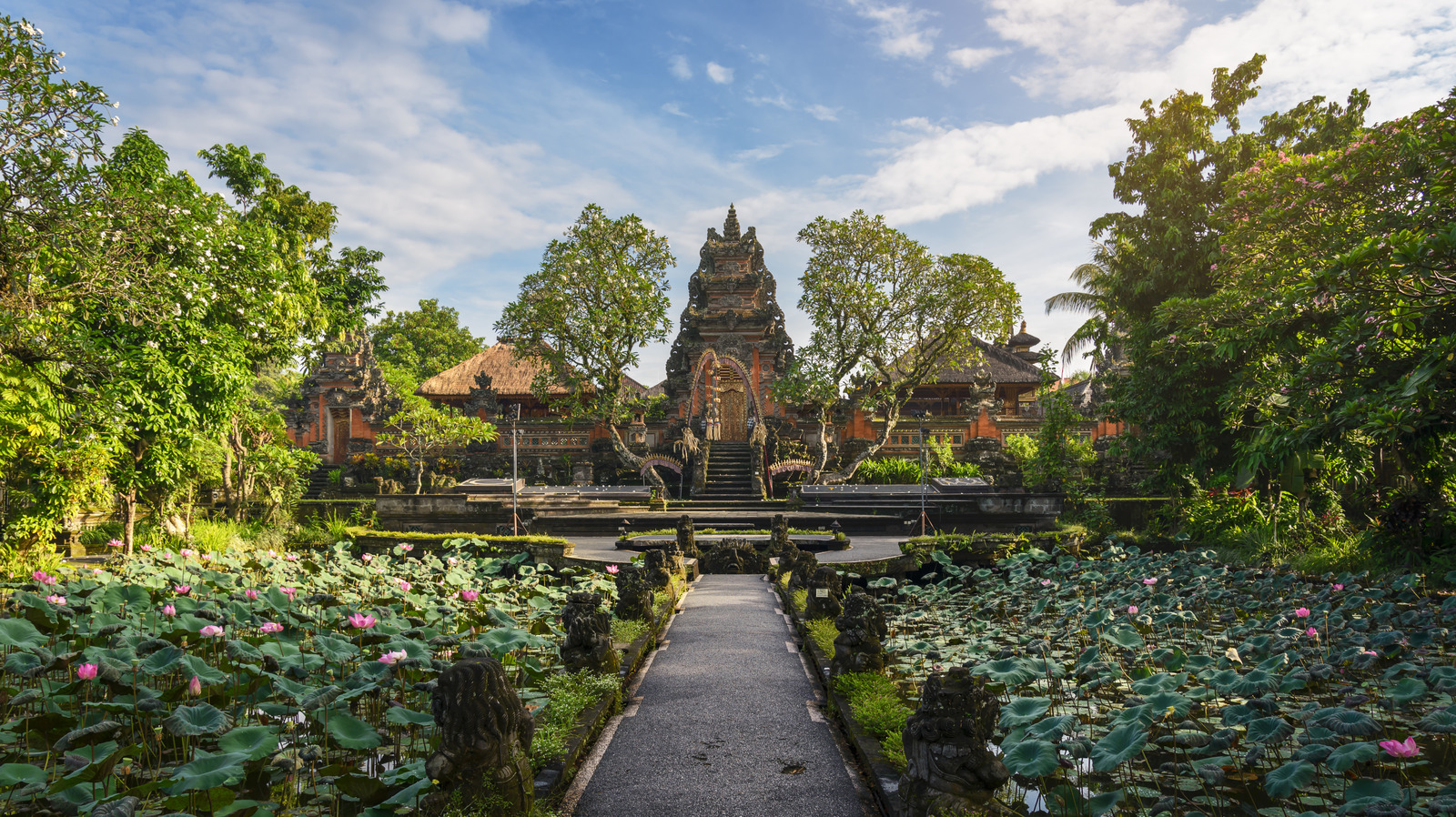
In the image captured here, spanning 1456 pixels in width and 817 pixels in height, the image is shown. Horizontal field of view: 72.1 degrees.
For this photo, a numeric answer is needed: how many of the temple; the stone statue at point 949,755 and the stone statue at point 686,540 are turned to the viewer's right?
1

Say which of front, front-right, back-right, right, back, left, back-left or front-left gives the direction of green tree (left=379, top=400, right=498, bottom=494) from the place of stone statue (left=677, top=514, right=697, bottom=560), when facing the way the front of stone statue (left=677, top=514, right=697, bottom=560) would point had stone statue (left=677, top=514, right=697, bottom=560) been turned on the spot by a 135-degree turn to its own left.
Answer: left

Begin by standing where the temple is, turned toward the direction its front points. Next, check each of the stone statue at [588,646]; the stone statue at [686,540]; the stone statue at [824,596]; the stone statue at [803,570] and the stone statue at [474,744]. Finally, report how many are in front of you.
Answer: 5

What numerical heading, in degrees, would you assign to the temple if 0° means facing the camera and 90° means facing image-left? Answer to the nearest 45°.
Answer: approximately 0°

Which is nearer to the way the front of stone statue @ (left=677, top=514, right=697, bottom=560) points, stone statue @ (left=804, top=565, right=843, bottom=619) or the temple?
the stone statue
